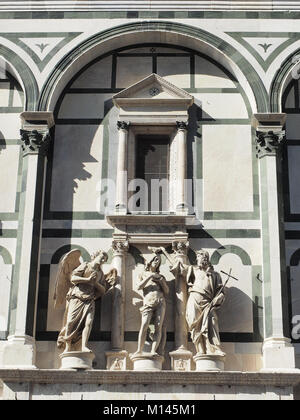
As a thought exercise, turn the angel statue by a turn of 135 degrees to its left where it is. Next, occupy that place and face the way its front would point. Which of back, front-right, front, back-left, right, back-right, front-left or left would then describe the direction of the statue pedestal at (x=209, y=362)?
right

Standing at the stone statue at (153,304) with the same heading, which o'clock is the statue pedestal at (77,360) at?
The statue pedestal is roughly at 3 o'clock from the stone statue.

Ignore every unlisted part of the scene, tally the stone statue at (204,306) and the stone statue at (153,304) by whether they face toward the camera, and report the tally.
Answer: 2

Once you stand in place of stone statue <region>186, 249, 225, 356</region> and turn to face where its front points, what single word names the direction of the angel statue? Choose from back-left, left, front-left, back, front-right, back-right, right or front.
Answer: right

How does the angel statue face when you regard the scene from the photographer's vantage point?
facing the viewer and to the right of the viewer

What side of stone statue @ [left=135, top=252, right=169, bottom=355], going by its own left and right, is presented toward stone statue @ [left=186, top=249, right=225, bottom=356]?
left

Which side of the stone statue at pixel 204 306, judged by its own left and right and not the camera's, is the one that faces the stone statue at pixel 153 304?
right

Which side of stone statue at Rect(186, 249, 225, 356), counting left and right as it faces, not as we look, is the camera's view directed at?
front
